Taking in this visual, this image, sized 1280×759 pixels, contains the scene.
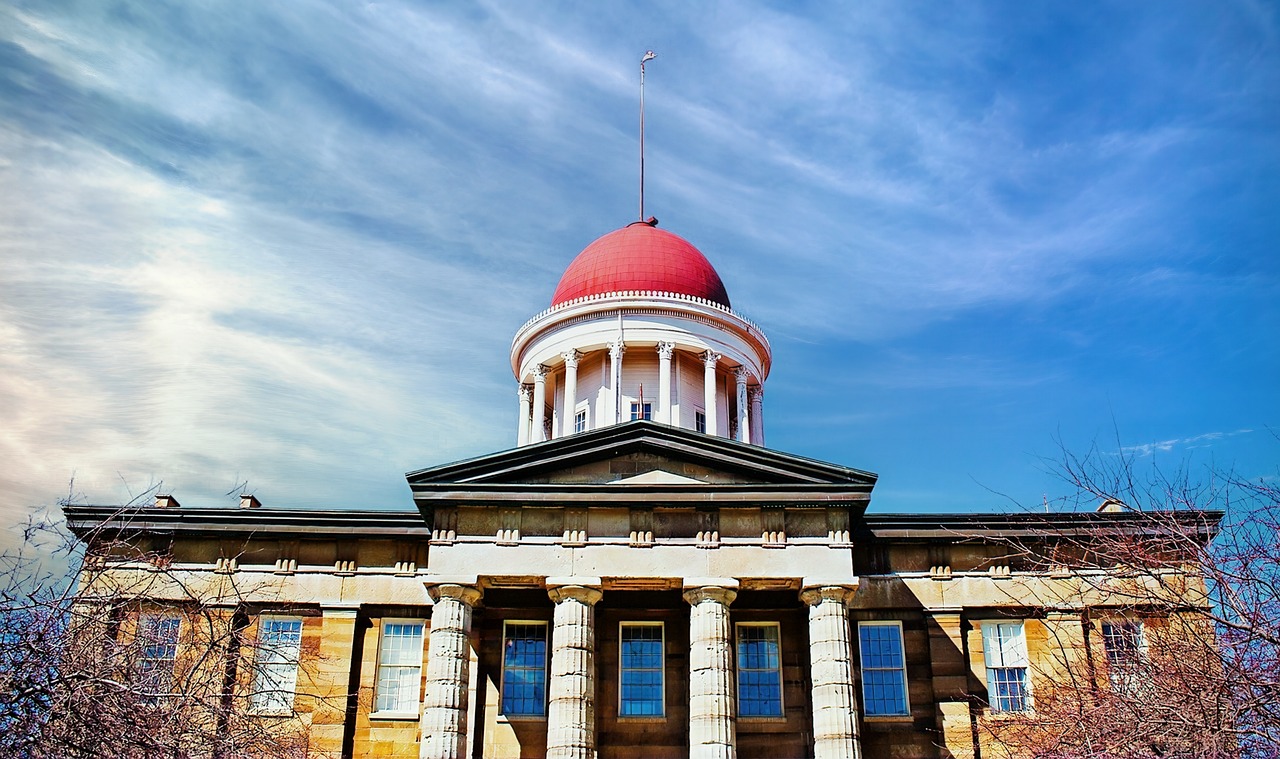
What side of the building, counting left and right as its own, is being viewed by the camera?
front
